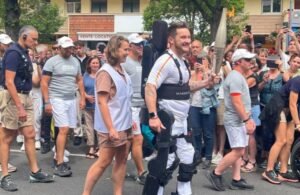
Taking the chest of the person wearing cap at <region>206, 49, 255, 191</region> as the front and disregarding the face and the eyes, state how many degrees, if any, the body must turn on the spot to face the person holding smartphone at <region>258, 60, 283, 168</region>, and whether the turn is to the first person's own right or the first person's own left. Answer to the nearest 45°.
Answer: approximately 90° to the first person's own left

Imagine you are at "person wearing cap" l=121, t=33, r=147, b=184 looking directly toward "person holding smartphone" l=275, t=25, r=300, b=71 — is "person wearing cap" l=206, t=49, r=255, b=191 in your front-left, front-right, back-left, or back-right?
front-right

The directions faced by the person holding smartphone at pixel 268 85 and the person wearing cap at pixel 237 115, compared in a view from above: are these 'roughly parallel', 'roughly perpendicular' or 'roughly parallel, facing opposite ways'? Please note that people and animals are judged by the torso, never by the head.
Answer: roughly perpendicular

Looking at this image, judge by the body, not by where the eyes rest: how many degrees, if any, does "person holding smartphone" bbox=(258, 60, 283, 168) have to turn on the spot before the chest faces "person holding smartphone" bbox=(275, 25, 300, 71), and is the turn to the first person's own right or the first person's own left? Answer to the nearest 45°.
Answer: approximately 180°

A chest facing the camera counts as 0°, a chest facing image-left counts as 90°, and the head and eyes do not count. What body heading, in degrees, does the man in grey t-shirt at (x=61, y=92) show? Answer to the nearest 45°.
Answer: approximately 315°

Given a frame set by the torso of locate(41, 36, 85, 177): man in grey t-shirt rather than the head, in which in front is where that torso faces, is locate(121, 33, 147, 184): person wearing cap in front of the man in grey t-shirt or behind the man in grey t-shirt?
in front

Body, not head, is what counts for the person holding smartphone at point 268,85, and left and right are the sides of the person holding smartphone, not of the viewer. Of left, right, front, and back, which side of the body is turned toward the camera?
front

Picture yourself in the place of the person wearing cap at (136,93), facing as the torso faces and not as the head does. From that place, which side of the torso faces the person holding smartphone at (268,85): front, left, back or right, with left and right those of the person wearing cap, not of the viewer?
left

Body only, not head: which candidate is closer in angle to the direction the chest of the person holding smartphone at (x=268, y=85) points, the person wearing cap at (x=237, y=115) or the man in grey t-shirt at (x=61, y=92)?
the person wearing cap
